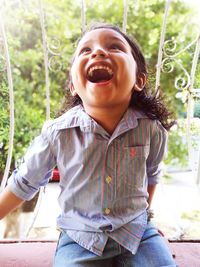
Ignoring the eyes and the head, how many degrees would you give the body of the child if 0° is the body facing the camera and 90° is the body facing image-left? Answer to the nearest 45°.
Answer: approximately 0°

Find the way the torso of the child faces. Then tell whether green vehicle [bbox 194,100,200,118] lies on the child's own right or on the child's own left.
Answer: on the child's own left

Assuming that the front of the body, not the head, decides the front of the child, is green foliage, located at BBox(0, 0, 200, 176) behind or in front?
behind
